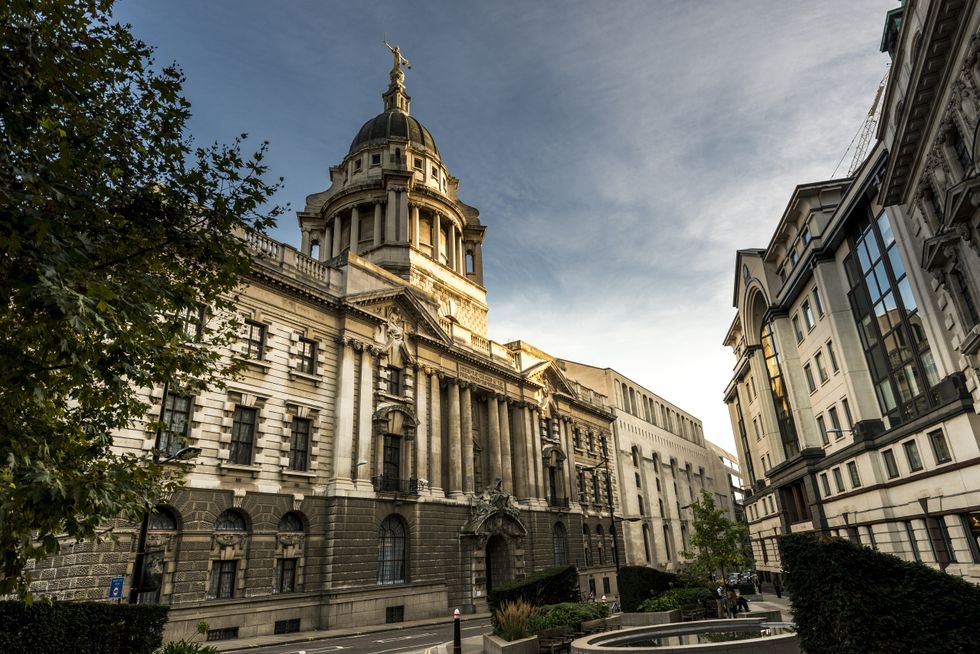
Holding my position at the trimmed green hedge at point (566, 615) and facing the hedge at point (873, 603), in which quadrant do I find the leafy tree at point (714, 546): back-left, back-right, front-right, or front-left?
back-left

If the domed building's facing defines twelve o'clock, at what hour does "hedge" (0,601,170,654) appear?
The hedge is roughly at 2 o'clock from the domed building.

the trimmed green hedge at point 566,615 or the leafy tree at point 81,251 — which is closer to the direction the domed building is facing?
the trimmed green hedge

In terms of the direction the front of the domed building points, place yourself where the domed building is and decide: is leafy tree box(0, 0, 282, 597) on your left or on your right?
on your right

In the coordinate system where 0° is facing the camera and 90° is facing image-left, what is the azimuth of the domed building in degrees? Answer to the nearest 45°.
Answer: approximately 315°

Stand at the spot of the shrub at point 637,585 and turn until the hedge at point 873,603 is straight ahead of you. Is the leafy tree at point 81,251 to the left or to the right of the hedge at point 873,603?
right

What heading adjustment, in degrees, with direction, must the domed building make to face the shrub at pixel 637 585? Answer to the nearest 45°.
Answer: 0° — it already faces it

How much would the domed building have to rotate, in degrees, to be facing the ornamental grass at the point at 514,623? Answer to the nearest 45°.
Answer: approximately 45° to its right
